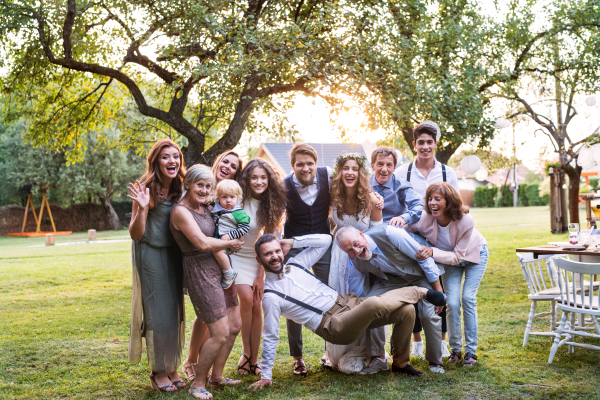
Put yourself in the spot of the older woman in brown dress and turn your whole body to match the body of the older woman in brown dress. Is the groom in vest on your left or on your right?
on your left

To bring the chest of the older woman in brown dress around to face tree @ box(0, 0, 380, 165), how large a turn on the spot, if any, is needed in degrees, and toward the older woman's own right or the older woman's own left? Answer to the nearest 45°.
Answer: approximately 135° to the older woman's own left

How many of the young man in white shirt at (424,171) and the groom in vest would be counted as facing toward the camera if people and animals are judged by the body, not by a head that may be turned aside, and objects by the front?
2

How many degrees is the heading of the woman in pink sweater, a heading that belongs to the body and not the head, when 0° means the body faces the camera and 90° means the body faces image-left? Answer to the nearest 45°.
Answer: approximately 45°

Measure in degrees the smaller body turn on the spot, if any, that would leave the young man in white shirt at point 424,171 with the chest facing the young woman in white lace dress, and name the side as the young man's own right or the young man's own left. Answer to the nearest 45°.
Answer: approximately 45° to the young man's own right

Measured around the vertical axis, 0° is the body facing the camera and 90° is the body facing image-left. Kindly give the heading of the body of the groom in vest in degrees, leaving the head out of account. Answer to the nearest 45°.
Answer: approximately 0°

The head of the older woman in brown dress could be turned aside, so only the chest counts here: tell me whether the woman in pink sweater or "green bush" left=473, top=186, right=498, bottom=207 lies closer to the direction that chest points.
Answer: the woman in pink sweater

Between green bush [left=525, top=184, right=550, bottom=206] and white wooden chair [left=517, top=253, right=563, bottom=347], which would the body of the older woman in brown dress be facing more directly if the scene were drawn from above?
the white wooden chair

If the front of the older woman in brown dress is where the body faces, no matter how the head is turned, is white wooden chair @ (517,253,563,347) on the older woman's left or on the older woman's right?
on the older woman's left

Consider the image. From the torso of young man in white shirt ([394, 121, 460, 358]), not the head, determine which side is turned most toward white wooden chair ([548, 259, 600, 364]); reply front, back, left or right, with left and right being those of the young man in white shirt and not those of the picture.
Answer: left

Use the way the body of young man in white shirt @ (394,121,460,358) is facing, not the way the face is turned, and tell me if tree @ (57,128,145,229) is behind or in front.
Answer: behind
